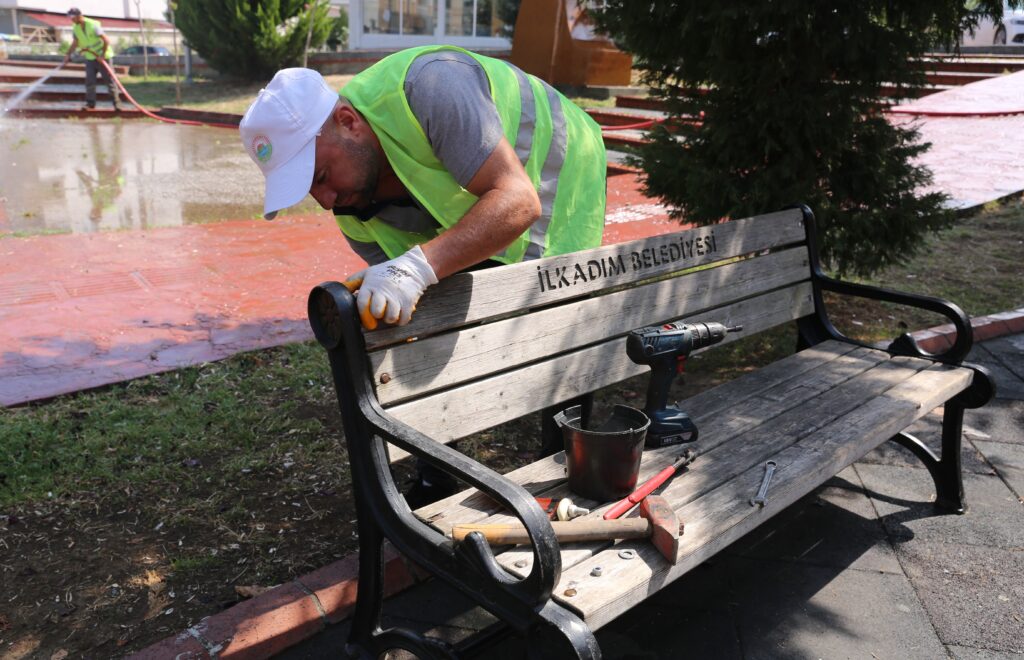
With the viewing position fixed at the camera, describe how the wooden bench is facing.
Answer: facing the viewer and to the right of the viewer

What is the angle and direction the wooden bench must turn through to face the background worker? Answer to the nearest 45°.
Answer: approximately 180°

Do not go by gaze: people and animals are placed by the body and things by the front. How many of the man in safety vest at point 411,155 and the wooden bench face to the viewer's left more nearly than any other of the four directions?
1

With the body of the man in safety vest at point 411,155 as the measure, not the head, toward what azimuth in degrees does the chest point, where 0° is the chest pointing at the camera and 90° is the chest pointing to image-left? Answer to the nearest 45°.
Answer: approximately 90°

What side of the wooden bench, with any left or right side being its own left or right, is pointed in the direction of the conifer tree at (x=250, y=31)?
back

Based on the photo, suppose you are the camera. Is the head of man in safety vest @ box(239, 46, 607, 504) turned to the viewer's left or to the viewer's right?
to the viewer's left

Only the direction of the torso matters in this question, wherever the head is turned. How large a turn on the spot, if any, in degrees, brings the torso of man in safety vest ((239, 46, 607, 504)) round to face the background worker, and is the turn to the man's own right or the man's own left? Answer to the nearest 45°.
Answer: approximately 90° to the man's own right

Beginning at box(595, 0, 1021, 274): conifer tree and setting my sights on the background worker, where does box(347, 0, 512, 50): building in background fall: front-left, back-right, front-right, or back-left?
front-right

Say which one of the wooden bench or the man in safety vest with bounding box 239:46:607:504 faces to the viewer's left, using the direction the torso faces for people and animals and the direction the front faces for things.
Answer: the man in safety vest
